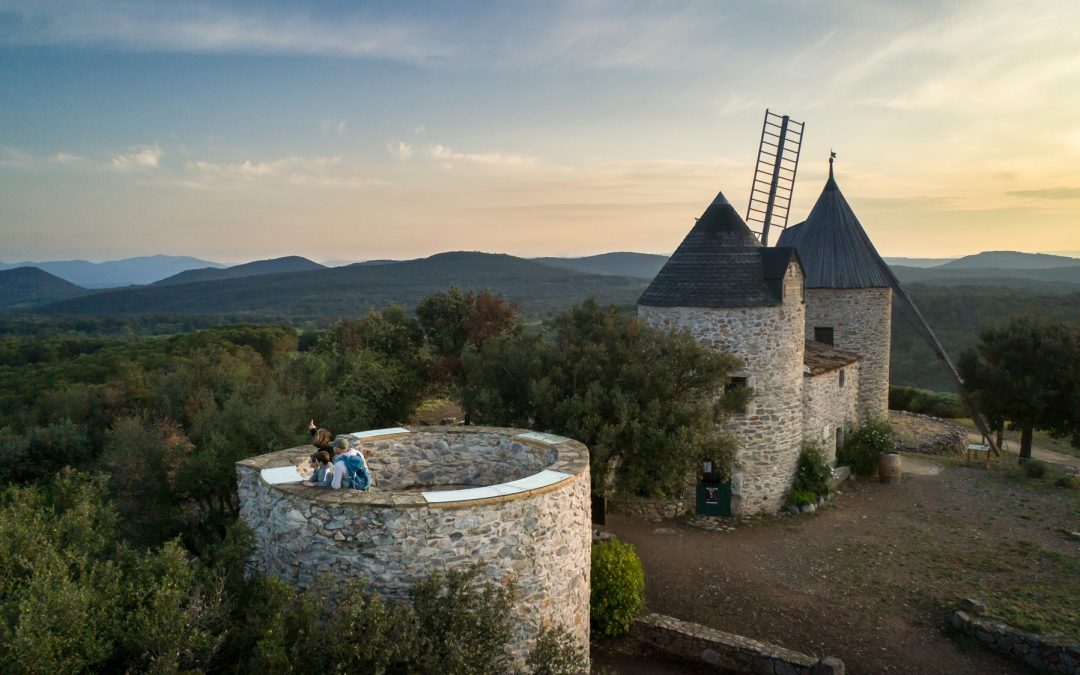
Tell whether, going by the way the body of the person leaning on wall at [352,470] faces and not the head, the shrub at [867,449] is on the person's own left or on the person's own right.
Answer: on the person's own right

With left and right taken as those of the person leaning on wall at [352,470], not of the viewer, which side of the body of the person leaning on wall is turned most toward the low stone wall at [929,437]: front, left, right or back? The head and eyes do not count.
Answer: right

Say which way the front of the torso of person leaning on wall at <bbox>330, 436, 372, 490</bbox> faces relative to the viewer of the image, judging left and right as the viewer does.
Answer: facing away from the viewer and to the left of the viewer

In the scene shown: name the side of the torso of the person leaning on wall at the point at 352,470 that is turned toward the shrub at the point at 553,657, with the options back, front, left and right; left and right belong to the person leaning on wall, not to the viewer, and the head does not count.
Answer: back

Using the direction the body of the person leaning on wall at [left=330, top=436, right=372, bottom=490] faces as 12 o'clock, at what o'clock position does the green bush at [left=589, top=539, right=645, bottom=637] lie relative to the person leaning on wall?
The green bush is roughly at 4 o'clock from the person leaning on wall.

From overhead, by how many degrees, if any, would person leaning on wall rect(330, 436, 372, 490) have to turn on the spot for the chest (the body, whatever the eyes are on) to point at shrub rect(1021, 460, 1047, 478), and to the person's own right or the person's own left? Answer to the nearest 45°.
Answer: approximately 135° to the person's own right

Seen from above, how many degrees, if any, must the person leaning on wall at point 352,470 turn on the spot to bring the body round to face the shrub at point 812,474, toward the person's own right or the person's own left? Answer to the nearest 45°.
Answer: approximately 90° to the person's own right

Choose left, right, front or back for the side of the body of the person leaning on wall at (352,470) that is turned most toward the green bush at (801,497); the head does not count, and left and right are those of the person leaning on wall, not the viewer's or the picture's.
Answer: right

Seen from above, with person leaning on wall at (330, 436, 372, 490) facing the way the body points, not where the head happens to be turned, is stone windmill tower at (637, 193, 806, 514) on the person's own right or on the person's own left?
on the person's own right
